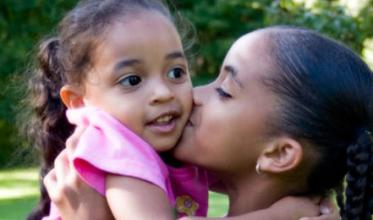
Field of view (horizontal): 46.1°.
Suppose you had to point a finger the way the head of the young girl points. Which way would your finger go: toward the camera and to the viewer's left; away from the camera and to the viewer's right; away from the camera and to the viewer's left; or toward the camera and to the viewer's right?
toward the camera and to the viewer's right

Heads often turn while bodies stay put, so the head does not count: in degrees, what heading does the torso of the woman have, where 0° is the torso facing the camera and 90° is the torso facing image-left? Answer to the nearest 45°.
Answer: approximately 90°

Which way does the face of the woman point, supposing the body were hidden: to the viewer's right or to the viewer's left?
to the viewer's left
